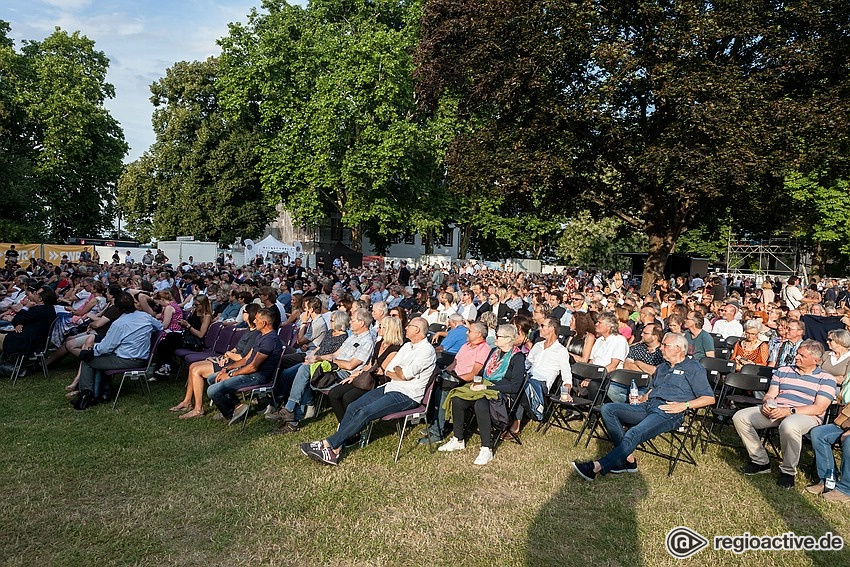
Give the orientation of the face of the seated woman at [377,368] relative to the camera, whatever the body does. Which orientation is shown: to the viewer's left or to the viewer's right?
to the viewer's left

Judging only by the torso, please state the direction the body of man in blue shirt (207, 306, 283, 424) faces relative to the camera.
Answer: to the viewer's left

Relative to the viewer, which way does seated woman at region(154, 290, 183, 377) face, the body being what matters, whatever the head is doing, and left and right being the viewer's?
facing to the left of the viewer

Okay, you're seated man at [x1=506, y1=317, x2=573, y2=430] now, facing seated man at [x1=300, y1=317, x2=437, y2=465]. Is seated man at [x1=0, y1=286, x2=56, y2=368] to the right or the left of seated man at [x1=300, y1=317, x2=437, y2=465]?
right

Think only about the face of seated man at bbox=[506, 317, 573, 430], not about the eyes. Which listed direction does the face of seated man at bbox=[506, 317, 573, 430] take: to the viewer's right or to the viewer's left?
to the viewer's left

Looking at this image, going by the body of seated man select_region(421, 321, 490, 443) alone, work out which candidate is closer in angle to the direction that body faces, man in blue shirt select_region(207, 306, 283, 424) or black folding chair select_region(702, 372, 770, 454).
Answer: the man in blue shirt
